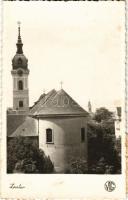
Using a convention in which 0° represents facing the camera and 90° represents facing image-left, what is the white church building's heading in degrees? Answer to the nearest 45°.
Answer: approximately 135°
